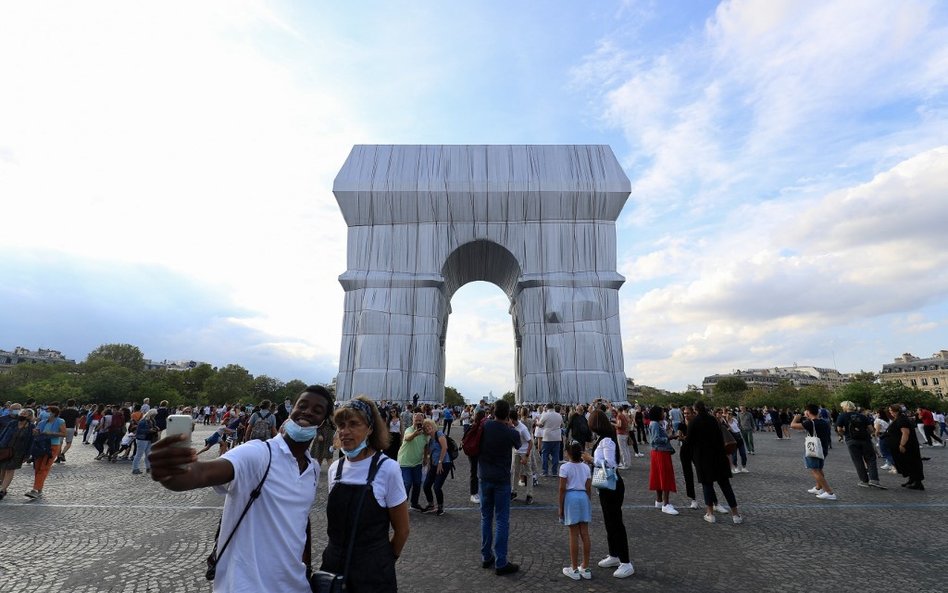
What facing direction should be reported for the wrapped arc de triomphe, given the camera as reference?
facing the viewer

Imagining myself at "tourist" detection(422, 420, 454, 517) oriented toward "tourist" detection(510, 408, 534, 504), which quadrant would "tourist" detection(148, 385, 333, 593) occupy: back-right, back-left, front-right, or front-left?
back-right

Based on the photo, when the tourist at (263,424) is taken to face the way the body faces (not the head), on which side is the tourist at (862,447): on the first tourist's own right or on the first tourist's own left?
on the first tourist's own right

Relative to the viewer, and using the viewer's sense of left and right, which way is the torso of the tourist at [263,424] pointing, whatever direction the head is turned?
facing away from the viewer

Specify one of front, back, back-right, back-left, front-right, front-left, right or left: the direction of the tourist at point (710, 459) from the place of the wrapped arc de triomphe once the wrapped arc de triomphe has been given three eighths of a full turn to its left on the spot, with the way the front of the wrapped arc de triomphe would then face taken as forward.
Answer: back-right

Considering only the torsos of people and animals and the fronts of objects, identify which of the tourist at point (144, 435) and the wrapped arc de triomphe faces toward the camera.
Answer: the wrapped arc de triomphe

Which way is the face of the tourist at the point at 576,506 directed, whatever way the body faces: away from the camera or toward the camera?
away from the camera

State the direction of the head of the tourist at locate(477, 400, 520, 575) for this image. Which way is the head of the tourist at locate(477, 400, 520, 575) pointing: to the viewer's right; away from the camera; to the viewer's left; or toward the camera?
away from the camera

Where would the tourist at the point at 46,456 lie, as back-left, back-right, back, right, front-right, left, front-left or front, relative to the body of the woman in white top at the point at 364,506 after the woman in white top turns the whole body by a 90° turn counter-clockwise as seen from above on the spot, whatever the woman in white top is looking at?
back

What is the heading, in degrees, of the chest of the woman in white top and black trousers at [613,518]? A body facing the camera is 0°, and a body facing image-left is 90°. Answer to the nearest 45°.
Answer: approximately 90°
